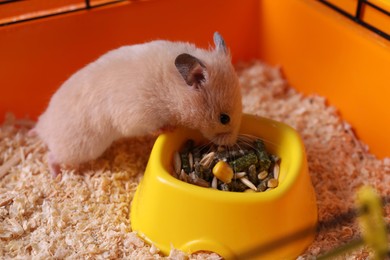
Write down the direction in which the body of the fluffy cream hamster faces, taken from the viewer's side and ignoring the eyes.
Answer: to the viewer's right

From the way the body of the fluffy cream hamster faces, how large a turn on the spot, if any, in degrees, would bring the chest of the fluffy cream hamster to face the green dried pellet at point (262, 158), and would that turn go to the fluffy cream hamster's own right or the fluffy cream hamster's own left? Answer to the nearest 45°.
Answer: approximately 45° to the fluffy cream hamster's own right

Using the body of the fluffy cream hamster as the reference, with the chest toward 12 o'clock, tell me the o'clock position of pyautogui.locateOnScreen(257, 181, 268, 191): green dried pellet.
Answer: The green dried pellet is roughly at 1 o'clock from the fluffy cream hamster.

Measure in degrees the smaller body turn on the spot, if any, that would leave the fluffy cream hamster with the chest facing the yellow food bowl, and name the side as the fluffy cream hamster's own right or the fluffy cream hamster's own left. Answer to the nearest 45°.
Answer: approximately 45° to the fluffy cream hamster's own right
